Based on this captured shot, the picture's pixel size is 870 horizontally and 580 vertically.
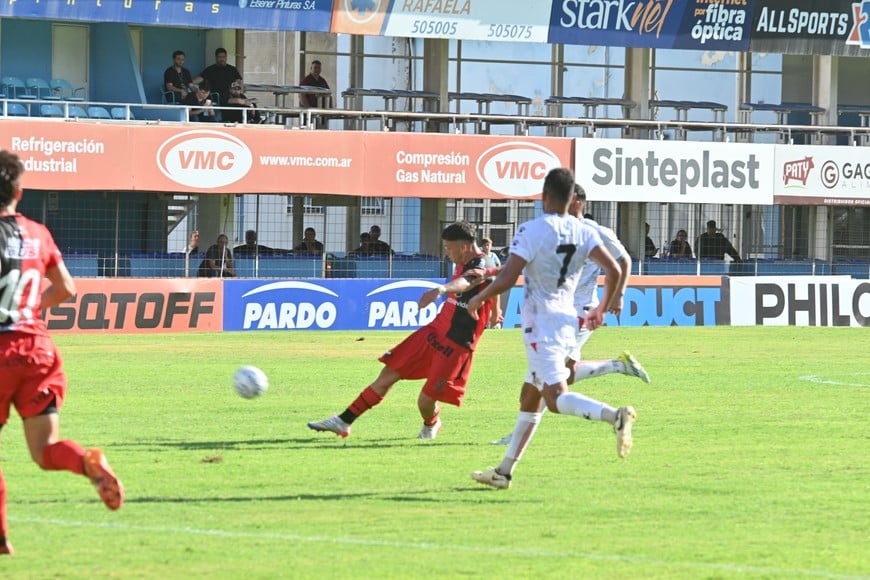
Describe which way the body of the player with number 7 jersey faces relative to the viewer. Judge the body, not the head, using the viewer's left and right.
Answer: facing away from the viewer and to the left of the viewer

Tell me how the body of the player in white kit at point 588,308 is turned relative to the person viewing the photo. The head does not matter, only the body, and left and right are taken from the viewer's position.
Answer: facing to the left of the viewer

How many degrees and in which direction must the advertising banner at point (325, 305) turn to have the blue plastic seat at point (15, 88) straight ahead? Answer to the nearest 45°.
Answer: approximately 90° to its right

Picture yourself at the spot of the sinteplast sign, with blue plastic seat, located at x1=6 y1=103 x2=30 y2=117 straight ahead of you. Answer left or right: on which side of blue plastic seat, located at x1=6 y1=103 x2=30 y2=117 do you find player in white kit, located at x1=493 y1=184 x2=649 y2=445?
left

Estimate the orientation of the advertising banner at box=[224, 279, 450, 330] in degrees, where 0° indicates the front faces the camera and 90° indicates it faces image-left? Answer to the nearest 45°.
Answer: approximately 0°

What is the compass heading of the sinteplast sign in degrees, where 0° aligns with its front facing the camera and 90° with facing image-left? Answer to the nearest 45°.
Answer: approximately 0°
